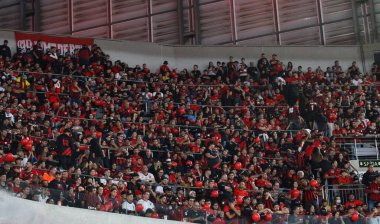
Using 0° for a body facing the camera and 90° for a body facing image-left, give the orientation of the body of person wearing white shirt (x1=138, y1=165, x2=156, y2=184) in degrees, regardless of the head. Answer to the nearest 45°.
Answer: approximately 315°

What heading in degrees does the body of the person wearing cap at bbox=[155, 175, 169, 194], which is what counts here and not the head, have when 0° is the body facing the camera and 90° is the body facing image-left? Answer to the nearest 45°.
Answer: approximately 315°

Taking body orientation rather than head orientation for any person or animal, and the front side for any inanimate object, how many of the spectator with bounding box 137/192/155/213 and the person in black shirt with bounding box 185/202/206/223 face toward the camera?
2

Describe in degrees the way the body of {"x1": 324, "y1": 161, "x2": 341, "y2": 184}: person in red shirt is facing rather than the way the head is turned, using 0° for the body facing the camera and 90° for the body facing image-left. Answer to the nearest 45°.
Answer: approximately 45°

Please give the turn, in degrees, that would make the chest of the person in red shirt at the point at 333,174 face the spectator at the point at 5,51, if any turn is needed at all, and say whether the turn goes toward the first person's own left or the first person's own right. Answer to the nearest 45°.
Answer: approximately 45° to the first person's own right

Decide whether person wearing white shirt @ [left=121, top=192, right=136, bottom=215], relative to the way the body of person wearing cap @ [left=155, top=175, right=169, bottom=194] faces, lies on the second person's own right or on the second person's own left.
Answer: on the second person's own right

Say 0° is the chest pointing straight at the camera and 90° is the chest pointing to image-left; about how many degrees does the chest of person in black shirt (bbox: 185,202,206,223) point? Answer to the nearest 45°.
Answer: approximately 0°
